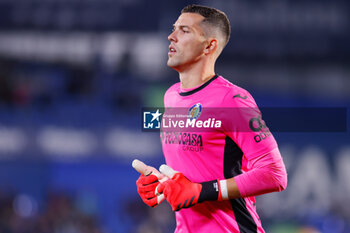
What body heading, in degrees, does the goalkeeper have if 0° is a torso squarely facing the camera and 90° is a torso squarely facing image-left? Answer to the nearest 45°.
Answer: approximately 45°

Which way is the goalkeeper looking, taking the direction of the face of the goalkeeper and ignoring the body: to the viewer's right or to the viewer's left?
to the viewer's left
